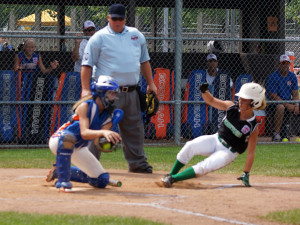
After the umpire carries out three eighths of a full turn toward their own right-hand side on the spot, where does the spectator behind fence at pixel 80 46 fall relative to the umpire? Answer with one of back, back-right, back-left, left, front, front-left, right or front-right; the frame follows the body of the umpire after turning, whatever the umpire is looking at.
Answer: front-right

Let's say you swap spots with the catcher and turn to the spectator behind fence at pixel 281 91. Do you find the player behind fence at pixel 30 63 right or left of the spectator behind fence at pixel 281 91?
left

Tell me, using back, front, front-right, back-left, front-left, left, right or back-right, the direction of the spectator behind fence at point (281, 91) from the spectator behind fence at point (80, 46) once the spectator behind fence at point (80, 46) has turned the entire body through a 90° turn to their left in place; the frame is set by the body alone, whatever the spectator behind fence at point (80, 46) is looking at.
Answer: front-right

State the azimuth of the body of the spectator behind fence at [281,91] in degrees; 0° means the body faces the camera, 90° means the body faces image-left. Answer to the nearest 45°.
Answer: approximately 0°

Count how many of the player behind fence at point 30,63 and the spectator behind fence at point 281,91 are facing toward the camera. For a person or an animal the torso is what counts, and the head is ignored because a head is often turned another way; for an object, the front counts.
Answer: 2

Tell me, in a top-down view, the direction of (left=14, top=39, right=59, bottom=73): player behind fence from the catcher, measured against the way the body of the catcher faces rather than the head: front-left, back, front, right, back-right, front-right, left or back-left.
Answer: back-left

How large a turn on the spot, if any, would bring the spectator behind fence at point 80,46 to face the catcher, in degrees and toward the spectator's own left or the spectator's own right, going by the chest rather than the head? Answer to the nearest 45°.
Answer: approximately 45° to the spectator's own right

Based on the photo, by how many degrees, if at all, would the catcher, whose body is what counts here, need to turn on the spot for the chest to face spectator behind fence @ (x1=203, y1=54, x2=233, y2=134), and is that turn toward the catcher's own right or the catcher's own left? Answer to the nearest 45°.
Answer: approximately 90° to the catcher's own left

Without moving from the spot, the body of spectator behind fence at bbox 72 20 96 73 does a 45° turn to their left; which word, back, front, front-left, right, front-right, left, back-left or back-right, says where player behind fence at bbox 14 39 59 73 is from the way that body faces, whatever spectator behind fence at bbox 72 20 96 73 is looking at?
back

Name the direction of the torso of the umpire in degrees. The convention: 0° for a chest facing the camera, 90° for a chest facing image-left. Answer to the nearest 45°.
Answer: approximately 0°

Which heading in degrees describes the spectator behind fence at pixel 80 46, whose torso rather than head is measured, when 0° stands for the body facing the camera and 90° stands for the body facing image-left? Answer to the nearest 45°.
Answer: approximately 315°

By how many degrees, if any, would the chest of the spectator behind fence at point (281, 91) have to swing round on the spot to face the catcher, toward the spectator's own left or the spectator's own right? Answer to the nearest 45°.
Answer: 0° — they already face them
